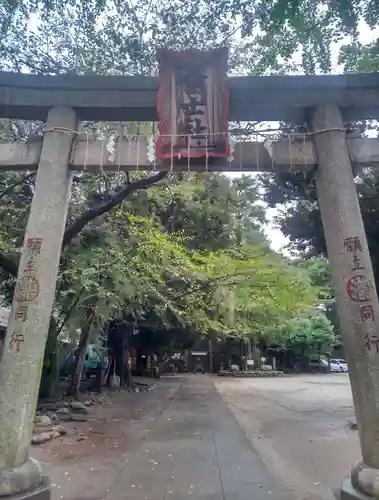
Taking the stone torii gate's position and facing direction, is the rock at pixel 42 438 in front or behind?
behind

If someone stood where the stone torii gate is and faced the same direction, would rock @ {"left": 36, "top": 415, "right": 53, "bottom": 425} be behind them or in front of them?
behind

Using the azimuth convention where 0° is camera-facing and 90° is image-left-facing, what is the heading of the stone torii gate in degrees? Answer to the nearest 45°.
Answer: approximately 0°

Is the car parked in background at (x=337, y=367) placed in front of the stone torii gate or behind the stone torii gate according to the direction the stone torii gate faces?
behind

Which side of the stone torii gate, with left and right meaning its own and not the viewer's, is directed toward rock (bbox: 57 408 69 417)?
back

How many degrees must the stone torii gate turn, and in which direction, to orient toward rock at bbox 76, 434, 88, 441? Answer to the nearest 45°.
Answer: approximately 180°

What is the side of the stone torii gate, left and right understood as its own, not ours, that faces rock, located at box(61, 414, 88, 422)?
back
